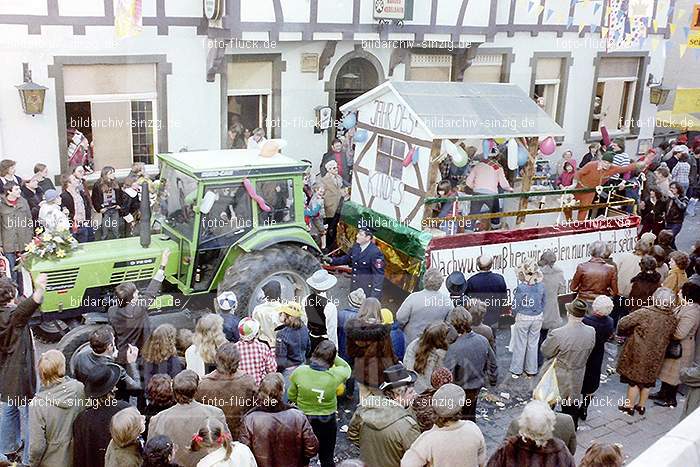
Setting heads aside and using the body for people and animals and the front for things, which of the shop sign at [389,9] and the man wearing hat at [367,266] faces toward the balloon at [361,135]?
the shop sign

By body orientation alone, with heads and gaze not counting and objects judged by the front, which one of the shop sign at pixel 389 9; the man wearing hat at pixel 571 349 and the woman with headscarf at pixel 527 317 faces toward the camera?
the shop sign

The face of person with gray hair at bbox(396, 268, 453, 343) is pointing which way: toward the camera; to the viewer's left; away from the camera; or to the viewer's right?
away from the camera

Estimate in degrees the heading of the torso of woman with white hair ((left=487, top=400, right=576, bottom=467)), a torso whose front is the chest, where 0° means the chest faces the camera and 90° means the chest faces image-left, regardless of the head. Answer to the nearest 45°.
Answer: approximately 180°

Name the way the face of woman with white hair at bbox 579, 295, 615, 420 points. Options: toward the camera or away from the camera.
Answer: away from the camera

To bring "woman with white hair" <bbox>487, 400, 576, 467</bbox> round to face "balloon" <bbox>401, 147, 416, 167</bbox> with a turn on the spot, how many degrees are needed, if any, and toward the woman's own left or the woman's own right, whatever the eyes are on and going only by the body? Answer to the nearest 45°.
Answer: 0° — they already face it

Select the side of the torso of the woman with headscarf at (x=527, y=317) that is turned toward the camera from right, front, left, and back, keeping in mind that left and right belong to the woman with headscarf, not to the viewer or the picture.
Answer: back

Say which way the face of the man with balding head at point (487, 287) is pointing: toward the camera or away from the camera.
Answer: away from the camera

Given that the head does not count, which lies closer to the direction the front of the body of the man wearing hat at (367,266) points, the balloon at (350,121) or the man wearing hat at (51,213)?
the man wearing hat

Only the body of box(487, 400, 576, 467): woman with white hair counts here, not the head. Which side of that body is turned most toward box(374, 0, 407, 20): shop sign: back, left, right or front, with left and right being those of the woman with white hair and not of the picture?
front

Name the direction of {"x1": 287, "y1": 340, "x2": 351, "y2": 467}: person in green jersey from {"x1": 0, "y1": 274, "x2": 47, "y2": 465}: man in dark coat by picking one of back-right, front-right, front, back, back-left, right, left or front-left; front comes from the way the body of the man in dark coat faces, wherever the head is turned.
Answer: right

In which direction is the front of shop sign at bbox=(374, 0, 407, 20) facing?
toward the camera

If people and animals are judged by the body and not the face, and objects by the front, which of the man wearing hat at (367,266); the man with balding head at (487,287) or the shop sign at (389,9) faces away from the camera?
the man with balding head

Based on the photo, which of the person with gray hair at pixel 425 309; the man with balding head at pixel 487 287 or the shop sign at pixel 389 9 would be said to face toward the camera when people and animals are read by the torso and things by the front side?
the shop sign

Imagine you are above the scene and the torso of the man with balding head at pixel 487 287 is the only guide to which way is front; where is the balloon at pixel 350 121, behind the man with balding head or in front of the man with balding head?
in front

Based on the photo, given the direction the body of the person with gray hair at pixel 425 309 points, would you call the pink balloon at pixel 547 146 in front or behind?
in front
